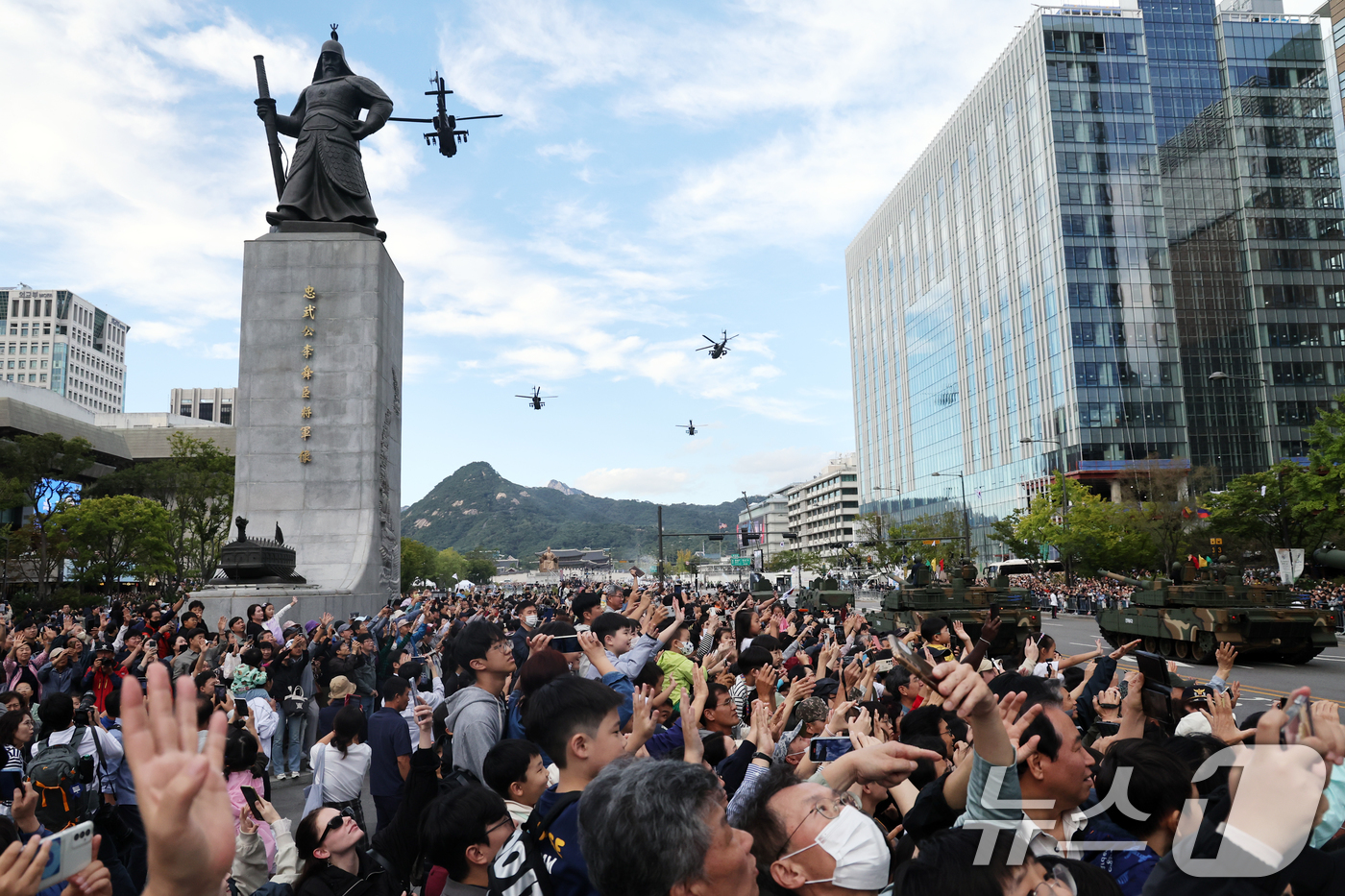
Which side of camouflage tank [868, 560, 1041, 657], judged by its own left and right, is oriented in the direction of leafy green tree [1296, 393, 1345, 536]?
right

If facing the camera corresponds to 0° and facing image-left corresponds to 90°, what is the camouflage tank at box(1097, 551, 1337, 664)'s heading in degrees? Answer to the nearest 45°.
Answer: approximately 135°

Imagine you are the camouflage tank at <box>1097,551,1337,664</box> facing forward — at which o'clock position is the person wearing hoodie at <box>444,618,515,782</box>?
The person wearing hoodie is roughly at 8 o'clock from the camouflage tank.

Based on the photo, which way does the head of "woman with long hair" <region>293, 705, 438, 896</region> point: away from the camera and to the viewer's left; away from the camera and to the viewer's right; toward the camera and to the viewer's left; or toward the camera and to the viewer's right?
toward the camera and to the viewer's right

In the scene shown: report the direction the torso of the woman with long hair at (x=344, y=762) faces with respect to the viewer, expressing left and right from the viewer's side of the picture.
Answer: facing away from the viewer

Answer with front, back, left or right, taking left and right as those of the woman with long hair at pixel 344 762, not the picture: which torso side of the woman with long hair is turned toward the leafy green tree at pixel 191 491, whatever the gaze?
front

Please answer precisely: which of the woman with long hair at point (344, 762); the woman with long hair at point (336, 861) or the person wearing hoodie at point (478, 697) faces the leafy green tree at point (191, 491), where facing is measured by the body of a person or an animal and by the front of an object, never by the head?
the woman with long hair at point (344, 762)

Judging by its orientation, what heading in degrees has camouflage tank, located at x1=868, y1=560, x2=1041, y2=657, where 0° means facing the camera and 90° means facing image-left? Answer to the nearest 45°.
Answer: approximately 135°

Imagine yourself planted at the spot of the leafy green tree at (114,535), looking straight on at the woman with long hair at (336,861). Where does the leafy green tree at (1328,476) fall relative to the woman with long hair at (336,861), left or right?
left

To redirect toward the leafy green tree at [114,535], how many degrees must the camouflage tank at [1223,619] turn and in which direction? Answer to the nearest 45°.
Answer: approximately 45° to its left

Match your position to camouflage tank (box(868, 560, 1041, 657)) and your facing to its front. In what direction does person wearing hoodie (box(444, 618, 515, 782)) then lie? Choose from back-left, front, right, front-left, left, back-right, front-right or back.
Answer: back-left
